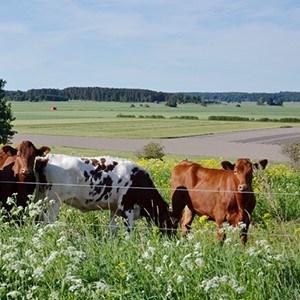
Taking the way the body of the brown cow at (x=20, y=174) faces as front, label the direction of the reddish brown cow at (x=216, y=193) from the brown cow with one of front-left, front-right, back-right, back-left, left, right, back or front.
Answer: front-left

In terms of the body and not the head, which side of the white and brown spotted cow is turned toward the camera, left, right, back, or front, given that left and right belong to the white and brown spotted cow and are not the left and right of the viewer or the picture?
right

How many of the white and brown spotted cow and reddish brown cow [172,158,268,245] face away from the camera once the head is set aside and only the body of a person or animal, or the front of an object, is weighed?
0

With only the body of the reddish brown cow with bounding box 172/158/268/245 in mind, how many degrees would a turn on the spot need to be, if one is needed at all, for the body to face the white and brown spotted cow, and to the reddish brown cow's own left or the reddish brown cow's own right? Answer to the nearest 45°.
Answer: approximately 135° to the reddish brown cow's own right

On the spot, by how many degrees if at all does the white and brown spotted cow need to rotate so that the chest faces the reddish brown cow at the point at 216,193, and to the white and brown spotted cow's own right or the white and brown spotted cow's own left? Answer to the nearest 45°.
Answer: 0° — it already faces it

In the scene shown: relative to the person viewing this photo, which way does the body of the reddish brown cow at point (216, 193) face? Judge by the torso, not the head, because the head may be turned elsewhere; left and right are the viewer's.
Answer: facing the viewer and to the right of the viewer

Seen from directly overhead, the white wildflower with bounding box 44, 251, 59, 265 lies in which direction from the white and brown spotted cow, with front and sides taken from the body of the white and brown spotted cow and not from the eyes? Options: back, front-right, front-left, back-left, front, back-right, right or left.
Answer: right

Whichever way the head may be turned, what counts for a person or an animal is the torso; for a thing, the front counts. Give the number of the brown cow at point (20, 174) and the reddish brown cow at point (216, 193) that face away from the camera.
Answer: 0

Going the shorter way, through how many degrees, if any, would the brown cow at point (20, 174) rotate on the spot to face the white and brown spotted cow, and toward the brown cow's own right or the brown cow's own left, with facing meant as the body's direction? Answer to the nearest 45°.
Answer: approximately 45° to the brown cow's own left

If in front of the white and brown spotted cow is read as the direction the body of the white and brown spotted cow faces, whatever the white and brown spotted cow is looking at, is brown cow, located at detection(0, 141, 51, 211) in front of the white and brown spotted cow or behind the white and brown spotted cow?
behind

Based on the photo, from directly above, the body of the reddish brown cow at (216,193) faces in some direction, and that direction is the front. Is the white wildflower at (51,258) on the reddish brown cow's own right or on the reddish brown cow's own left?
on the reddish brown cow's own right

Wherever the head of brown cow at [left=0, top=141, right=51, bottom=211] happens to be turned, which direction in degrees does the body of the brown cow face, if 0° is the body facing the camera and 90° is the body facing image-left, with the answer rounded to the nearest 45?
approximately 315°

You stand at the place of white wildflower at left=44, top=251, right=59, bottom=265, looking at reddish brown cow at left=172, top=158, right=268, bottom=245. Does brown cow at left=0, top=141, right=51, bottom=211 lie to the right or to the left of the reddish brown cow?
left

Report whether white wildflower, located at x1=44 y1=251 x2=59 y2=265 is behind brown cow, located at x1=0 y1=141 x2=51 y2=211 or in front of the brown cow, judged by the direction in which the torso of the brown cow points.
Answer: in front
